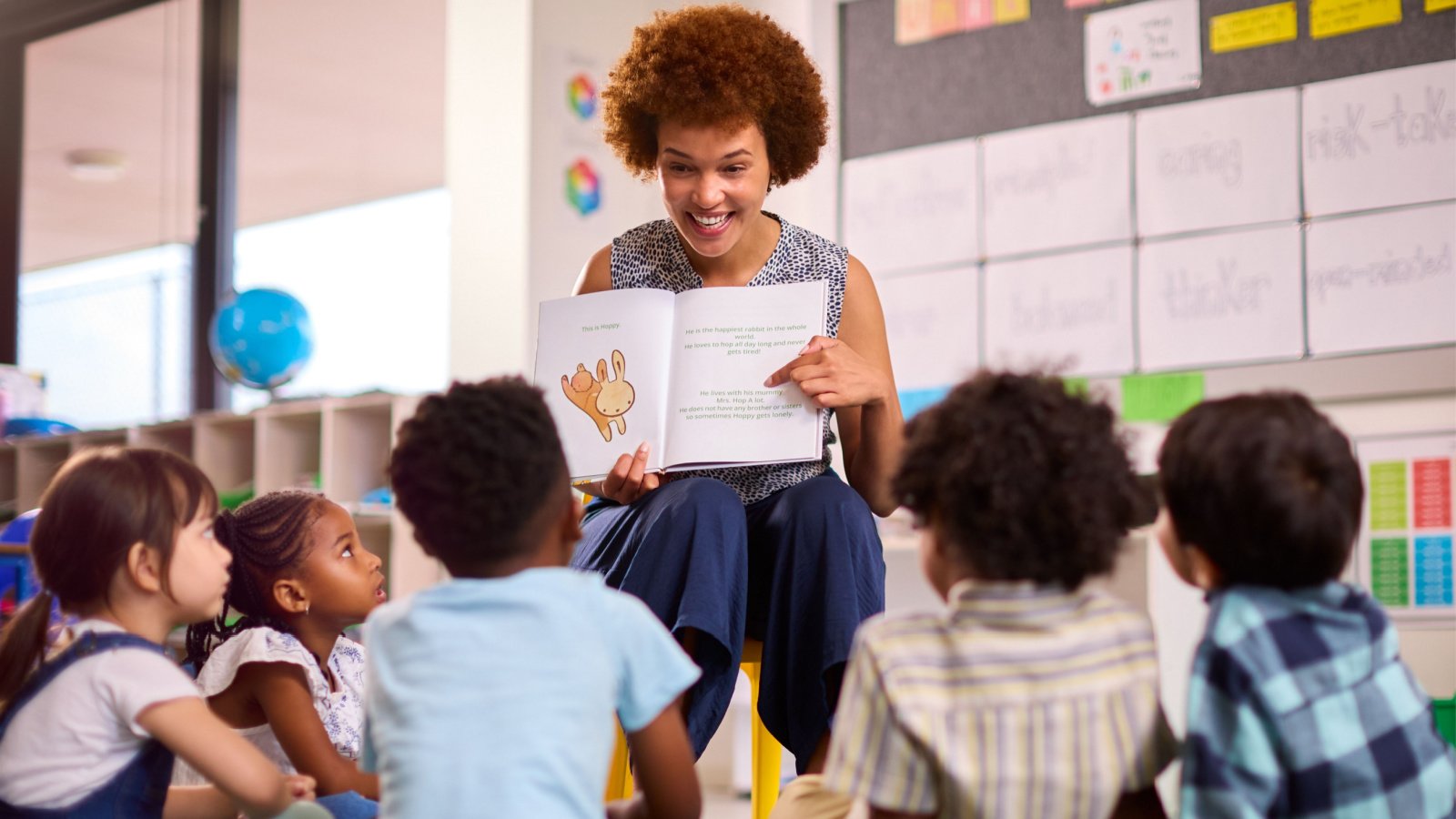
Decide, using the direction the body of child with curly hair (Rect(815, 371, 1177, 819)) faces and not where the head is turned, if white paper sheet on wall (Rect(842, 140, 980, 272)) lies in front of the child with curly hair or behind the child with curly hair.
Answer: in front

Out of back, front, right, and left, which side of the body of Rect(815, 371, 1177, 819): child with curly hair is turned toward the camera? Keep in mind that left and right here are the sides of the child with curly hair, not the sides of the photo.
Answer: back

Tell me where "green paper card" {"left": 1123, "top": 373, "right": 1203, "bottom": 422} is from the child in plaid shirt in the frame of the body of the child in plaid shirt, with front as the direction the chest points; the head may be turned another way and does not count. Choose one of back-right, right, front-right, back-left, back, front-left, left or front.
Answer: front-right

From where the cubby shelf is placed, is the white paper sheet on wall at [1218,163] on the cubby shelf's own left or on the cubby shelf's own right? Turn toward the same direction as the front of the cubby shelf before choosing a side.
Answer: on the cubby shelf's own left

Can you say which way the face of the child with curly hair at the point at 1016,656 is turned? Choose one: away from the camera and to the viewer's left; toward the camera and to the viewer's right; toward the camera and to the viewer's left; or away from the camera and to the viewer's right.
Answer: away from the camera and to the viewer's left

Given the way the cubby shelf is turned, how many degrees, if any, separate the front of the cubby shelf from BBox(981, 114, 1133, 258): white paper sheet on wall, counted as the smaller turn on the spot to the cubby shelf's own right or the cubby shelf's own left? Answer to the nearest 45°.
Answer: approximately 90° to the cubby shelf's own left

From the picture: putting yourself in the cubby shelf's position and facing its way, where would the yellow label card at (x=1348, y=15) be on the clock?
The yellow label card is roughly at 9 o'clock from the cubby shelf.

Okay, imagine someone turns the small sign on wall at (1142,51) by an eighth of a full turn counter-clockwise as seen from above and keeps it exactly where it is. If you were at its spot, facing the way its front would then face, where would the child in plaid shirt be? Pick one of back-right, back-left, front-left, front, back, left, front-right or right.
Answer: front

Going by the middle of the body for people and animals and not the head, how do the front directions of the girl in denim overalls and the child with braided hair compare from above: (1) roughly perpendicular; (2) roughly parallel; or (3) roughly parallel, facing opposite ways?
roughly parallel

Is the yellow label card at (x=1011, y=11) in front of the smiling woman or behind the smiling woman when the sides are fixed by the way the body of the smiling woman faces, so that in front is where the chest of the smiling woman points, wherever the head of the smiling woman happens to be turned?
behind

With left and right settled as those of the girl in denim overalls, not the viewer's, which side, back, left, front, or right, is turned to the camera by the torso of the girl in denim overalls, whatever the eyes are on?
right

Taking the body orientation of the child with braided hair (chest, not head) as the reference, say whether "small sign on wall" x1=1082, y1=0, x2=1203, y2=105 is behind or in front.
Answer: in front

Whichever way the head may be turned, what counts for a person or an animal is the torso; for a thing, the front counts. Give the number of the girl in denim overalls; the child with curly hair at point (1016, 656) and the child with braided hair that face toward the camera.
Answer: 0

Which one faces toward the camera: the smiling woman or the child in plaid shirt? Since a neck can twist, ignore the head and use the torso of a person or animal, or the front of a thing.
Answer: the smiling woman

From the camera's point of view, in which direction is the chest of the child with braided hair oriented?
to the viewer's right

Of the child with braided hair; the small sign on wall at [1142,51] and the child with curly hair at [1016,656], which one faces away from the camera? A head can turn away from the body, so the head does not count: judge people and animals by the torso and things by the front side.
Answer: the child with curly hair

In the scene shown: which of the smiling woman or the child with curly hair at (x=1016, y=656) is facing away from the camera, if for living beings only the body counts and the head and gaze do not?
the child with curly hair

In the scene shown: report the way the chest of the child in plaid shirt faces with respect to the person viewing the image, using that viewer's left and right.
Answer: facing away from the viewer and to the left of the viewer
